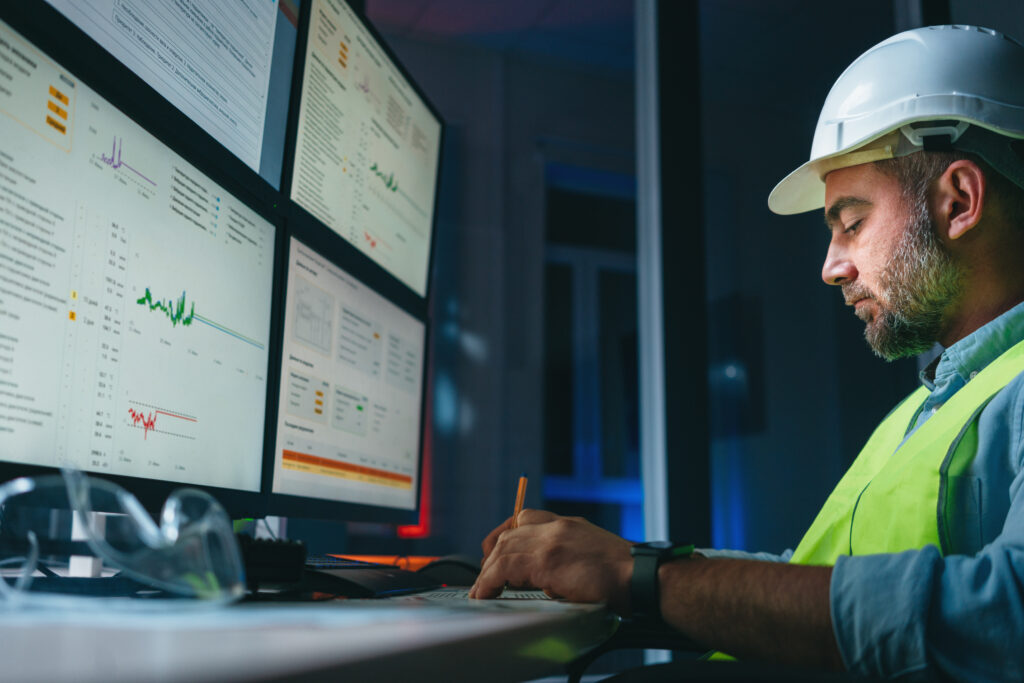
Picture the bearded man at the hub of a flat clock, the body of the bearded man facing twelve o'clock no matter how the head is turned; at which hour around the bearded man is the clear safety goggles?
The clear safety goggles is roughly at 10 o'clock from the bearded man.

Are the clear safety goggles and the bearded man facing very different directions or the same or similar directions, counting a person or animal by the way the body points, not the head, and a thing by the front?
very different directions

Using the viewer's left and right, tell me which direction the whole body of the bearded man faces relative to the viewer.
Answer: facing to the left of the viewer

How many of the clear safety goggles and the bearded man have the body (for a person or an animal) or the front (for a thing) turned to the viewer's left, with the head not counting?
1

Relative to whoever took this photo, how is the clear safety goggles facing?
facing the viewer and to the right of the viewer

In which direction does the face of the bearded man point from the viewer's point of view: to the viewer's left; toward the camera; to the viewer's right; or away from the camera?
to the viewer's left

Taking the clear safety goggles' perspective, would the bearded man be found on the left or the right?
on its left
